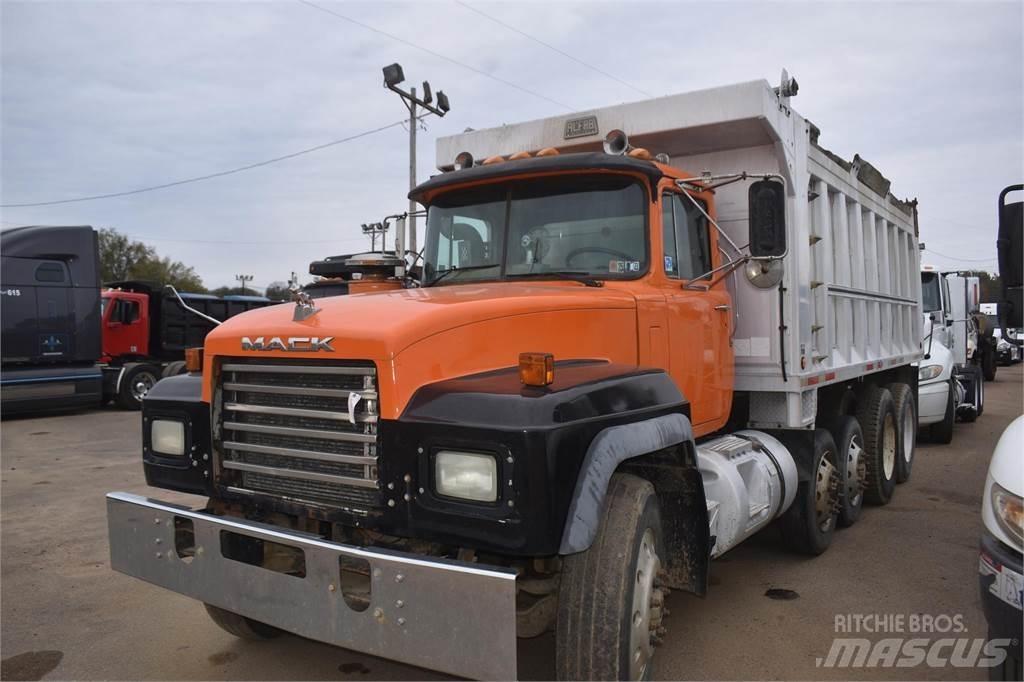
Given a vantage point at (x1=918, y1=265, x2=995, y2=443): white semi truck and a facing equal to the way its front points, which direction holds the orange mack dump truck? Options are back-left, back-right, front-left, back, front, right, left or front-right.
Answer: front-left

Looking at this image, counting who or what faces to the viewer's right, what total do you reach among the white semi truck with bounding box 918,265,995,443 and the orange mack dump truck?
0

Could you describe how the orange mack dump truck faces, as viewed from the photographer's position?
facing the viewer and to the left of the viewer

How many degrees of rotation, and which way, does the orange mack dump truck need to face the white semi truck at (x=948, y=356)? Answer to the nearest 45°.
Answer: approximately 180°
